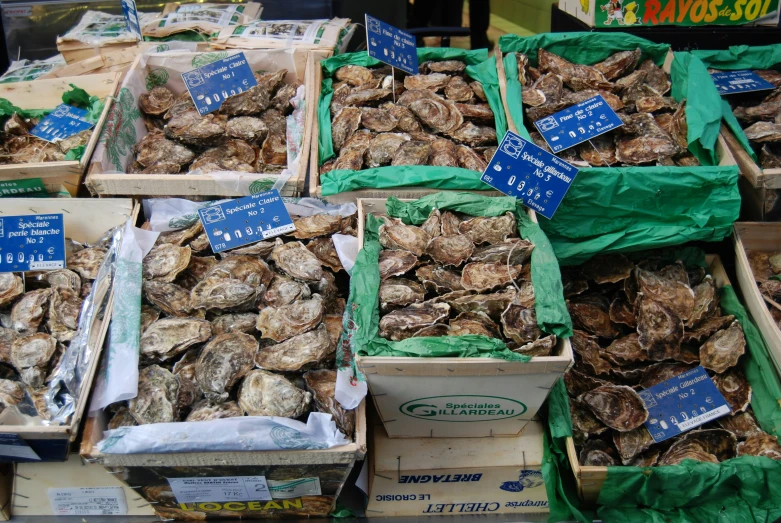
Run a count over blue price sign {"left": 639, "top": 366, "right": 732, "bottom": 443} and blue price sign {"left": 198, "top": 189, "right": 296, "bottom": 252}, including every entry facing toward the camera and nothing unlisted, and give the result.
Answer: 2

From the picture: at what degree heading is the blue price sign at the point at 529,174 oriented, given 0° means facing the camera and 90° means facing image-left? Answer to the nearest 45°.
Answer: approximately 0°

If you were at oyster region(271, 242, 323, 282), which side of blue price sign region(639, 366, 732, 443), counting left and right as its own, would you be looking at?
right

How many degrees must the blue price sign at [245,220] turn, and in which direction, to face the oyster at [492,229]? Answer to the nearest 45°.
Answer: approximately 45° to its left

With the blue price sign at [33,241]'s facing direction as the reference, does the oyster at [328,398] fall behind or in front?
in front

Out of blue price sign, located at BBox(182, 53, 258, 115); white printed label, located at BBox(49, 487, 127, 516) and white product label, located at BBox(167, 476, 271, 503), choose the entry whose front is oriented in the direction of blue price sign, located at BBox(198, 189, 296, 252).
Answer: blue price sign, located at BBox(182, 53, 258, 115)

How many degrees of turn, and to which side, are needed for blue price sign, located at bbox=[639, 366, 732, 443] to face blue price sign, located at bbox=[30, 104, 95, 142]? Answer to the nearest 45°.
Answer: approximately 90° to its right

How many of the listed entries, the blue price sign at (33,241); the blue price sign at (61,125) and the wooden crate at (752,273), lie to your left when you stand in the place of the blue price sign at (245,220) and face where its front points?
1

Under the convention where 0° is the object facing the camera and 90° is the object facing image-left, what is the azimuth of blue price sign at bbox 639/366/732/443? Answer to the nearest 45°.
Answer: approximately 0°

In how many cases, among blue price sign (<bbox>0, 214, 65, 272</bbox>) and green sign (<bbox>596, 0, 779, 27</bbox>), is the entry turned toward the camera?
2
